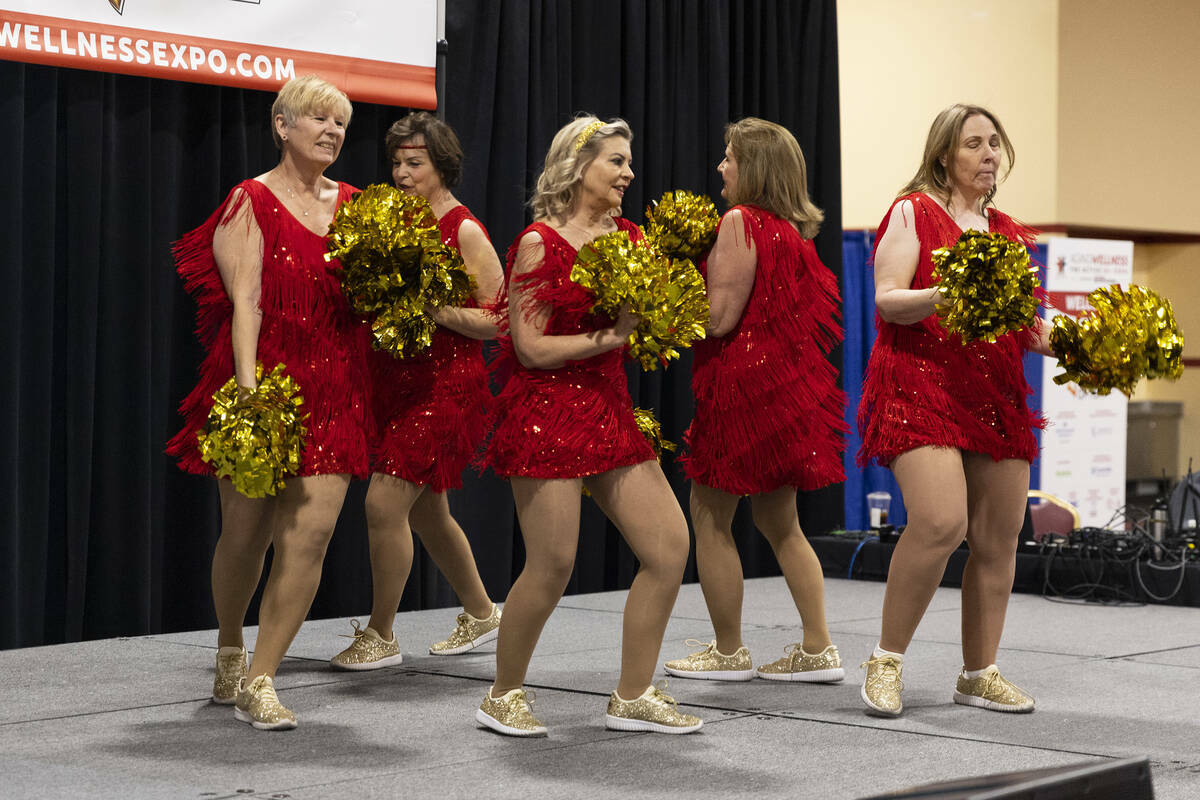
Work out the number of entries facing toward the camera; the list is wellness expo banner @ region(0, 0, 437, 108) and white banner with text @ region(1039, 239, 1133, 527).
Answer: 2

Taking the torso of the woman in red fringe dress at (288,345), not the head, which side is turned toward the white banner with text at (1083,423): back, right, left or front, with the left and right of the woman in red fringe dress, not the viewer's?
left

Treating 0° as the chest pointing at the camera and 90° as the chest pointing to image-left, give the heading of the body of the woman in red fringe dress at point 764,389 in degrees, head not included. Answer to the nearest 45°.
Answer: approximately 135°

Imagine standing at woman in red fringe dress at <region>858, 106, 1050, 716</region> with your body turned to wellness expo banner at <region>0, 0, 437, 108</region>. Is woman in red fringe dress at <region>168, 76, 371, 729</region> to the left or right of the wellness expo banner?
left

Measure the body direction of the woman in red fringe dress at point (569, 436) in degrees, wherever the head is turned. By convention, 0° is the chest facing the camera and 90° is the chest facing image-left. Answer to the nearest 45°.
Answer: approximately 315°

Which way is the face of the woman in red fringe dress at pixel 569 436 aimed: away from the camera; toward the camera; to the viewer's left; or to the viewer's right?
to the viewer's right

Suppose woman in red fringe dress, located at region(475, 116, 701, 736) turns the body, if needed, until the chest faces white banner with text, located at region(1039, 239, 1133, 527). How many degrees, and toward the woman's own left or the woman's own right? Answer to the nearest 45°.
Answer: approximately 90° to the woman's own left

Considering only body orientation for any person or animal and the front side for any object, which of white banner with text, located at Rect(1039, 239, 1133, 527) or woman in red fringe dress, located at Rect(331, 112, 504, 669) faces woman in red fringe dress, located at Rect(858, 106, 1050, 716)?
the white banner with text

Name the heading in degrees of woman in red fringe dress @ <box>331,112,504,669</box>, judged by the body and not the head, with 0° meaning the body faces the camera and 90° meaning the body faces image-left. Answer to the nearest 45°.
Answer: approximately 45°

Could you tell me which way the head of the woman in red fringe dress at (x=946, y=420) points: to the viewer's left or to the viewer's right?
to the viewer's right
